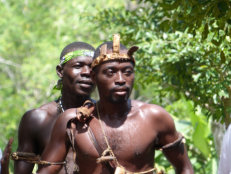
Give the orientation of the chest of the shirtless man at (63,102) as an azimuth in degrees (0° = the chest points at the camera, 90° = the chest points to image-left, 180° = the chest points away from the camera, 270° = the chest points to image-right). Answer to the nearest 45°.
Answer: approximately 315°

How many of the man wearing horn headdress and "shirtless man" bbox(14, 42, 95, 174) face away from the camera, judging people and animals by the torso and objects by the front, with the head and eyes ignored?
0

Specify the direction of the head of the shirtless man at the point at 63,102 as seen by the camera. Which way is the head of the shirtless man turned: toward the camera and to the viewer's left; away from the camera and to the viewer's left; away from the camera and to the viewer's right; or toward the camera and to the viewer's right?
toward the camera and to the viewer's right

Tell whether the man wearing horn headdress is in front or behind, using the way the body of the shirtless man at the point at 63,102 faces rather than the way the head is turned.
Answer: in front

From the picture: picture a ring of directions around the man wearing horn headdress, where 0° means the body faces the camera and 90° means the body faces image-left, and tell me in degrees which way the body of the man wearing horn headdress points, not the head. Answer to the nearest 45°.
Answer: approximately 0°

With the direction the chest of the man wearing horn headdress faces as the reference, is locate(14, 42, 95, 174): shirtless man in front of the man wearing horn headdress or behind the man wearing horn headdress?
behind
